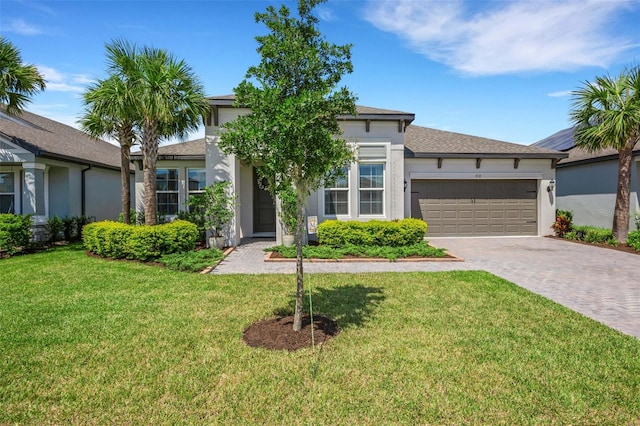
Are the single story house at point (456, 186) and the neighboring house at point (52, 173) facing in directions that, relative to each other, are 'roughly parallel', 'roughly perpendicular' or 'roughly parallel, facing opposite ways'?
roughly parallel

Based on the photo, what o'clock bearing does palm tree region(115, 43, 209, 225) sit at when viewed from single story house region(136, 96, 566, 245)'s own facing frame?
The palm tree is roughly at 2 o'clock from the single story house.

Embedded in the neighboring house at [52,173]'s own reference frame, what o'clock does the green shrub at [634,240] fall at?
The green shrub is roughly at 9 o'clock from the neighboring house.

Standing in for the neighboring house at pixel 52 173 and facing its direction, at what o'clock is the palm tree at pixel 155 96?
The palm tree is roughly at 10 o'clock from the neighboring house.

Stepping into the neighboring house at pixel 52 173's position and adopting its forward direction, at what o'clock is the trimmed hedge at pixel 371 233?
The trimmed hedge is roughly at 9 o'clock from the neighboring house.

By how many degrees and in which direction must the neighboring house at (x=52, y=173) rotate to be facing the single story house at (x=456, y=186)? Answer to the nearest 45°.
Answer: approximately 90° to its left

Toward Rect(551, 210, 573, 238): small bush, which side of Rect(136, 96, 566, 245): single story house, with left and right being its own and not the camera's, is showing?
left

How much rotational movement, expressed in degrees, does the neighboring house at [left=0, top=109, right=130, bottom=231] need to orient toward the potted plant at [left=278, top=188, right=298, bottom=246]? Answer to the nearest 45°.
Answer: approximately 45° to its left

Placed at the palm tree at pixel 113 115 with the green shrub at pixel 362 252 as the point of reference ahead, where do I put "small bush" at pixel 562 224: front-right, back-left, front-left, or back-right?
front-left

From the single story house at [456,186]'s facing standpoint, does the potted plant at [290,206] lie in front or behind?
in front

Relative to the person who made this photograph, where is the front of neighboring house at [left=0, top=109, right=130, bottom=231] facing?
facing the viewer and to the left of the viewer

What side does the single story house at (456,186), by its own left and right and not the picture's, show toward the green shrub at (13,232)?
right

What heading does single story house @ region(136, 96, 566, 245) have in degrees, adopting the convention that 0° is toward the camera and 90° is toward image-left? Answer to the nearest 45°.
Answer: approximately 0°

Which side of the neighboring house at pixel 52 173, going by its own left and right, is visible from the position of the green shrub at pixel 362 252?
left

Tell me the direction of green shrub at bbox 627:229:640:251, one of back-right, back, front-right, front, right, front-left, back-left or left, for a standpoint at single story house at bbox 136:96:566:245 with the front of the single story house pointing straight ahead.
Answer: front-left

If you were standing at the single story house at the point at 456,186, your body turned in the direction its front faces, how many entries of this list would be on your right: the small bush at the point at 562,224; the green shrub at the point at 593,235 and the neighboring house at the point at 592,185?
0

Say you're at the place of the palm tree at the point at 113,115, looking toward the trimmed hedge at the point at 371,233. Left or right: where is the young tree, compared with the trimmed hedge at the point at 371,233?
right

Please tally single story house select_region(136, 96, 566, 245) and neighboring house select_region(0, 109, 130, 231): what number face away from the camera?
0
